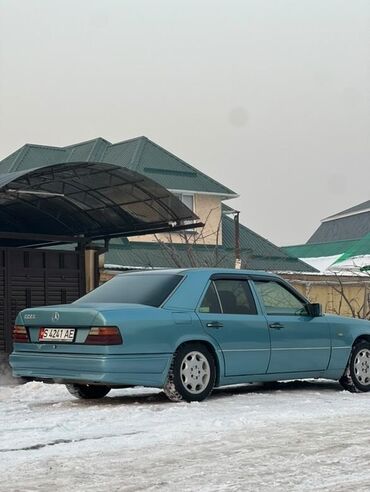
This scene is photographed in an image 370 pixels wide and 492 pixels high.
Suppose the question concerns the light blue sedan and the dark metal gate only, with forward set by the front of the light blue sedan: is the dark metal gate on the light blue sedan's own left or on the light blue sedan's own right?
on the light blue sedan's own left

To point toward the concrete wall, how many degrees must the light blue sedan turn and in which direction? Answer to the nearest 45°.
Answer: approximately 45° to its left

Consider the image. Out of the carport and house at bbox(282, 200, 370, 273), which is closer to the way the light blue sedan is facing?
the house

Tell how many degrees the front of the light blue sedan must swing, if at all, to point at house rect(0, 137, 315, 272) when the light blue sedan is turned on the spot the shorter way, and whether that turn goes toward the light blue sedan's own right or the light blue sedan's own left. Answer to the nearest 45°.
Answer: approximately 45° to the light blue sedan's own left

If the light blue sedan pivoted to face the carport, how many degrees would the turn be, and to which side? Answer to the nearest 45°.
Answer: approximately 45° to its left

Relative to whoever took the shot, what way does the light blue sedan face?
facing away from the viewer and to the right of the viewer

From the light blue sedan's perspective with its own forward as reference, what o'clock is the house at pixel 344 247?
The house is roughly at 11 o'clock from the light blue sedan.

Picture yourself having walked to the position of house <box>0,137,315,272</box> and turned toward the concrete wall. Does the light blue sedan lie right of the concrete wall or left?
right
